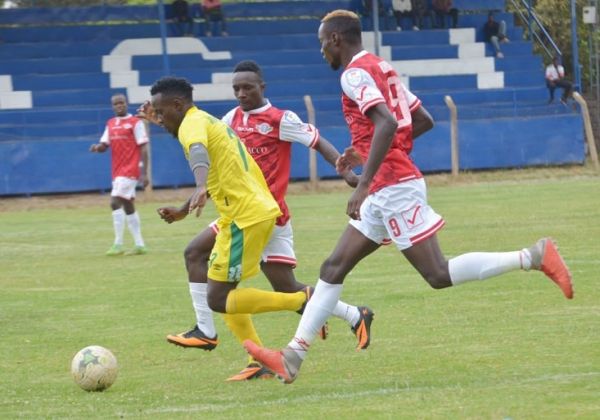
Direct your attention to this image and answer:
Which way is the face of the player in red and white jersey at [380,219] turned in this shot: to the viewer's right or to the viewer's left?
to the viewer's left

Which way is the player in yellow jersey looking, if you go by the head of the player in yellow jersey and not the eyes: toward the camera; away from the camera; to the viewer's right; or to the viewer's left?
to the viewer's left

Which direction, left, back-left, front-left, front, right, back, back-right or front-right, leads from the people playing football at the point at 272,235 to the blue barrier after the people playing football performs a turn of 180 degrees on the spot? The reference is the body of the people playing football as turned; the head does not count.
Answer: front-left

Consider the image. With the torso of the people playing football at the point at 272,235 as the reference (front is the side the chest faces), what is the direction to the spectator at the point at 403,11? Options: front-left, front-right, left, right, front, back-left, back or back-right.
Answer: back-right

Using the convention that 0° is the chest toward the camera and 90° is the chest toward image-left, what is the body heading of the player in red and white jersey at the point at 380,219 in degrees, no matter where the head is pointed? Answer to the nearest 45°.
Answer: approximately 90°

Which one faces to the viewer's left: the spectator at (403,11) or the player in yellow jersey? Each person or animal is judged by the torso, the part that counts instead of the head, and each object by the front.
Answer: the player in yellow jersey

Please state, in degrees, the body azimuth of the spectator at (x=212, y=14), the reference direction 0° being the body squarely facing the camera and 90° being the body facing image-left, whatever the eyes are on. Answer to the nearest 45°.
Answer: approximately 0°

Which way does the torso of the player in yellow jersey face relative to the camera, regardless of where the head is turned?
to the viewer's left

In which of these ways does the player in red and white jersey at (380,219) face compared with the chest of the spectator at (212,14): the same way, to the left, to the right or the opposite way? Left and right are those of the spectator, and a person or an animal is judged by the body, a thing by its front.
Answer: to the right

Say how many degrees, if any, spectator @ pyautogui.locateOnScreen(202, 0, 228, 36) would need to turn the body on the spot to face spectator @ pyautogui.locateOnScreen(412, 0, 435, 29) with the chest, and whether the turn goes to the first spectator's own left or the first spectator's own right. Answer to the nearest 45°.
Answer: approximately 90° to the first spectator's own left

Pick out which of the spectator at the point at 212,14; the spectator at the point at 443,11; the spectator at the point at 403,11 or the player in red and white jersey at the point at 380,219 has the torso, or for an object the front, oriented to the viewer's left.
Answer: the player in red and white jersey

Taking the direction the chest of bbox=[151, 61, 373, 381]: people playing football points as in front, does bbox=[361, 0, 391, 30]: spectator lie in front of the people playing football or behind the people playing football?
behind

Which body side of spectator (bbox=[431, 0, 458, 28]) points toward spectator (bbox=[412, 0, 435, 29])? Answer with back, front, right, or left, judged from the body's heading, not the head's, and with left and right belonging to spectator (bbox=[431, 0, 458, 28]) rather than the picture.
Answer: right
